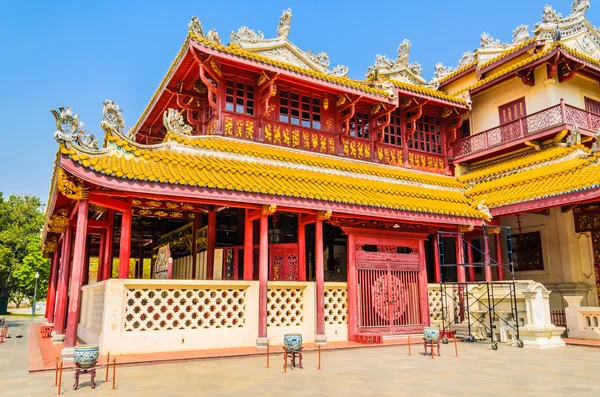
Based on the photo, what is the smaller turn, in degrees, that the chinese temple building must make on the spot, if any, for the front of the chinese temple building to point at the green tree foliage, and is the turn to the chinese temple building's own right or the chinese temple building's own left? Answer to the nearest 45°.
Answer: approximately 90° to the chinese temple building's own right

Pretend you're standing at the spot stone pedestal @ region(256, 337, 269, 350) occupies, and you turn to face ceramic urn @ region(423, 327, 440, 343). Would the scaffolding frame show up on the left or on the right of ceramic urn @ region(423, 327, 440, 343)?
left

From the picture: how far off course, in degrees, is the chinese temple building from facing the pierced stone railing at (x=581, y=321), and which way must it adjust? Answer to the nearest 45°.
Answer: approximately 135° to its left
